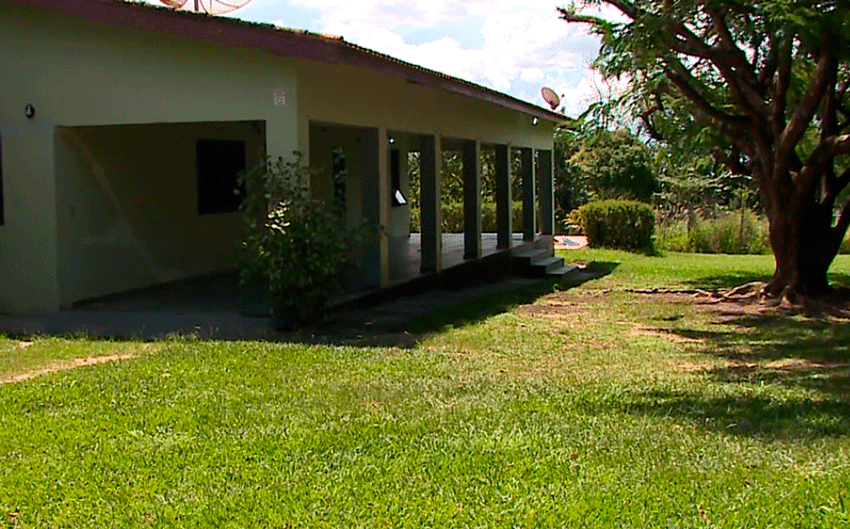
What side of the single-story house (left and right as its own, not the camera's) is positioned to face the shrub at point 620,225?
left

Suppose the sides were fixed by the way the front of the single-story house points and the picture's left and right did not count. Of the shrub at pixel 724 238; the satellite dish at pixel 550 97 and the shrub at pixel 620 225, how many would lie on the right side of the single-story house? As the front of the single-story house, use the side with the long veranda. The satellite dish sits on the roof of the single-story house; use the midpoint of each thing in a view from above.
0

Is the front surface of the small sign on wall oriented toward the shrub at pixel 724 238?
no

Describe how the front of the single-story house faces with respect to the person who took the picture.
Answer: facing the viewer and to the right of the viewer

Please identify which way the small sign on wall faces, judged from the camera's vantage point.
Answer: facing the viewer

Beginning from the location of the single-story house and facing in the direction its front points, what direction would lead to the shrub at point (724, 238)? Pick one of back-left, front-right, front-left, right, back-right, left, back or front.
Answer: left

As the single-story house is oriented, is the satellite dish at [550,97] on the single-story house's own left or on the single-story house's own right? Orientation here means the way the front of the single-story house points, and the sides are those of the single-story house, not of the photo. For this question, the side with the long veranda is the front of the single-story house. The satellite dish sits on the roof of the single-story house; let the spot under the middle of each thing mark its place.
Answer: on the single-story house's own left
